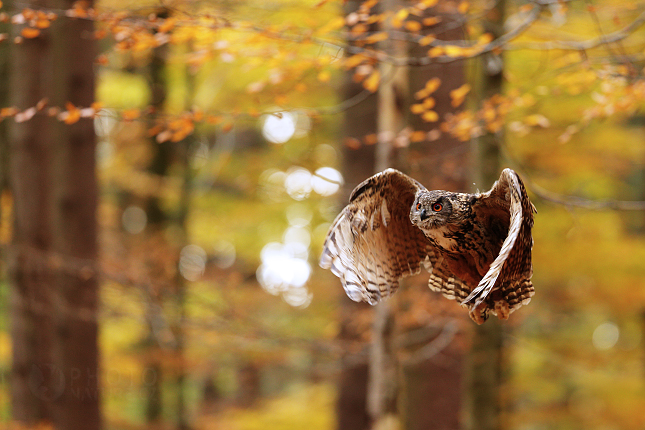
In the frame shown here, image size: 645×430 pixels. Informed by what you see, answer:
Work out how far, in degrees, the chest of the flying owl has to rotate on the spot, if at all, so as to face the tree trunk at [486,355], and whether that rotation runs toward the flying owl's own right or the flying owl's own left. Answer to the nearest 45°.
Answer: approximately 135° to the flying owl's own right

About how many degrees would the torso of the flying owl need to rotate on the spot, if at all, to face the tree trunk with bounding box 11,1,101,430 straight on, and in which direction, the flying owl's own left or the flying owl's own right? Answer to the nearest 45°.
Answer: approximately 90° to the flying owl's own right

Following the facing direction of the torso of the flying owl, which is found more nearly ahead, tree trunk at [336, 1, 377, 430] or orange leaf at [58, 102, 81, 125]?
the orange leaf

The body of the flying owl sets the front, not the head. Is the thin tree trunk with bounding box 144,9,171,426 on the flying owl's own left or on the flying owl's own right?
on the flying owl's own right

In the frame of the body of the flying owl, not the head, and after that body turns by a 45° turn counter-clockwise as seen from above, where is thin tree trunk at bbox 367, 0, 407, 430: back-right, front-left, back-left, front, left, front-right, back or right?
back

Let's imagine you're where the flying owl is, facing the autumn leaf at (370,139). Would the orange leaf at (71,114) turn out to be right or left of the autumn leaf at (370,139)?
left

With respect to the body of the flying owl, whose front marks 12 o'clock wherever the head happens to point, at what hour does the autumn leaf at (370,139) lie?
The autumn leaf is roughly at 4 o'clock from the flying owl.

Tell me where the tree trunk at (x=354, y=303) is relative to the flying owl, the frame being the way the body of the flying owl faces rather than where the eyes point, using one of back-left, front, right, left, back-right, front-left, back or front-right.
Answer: back-right

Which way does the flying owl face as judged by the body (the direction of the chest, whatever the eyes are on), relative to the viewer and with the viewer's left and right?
facing the viewer and to the left of the viewer
